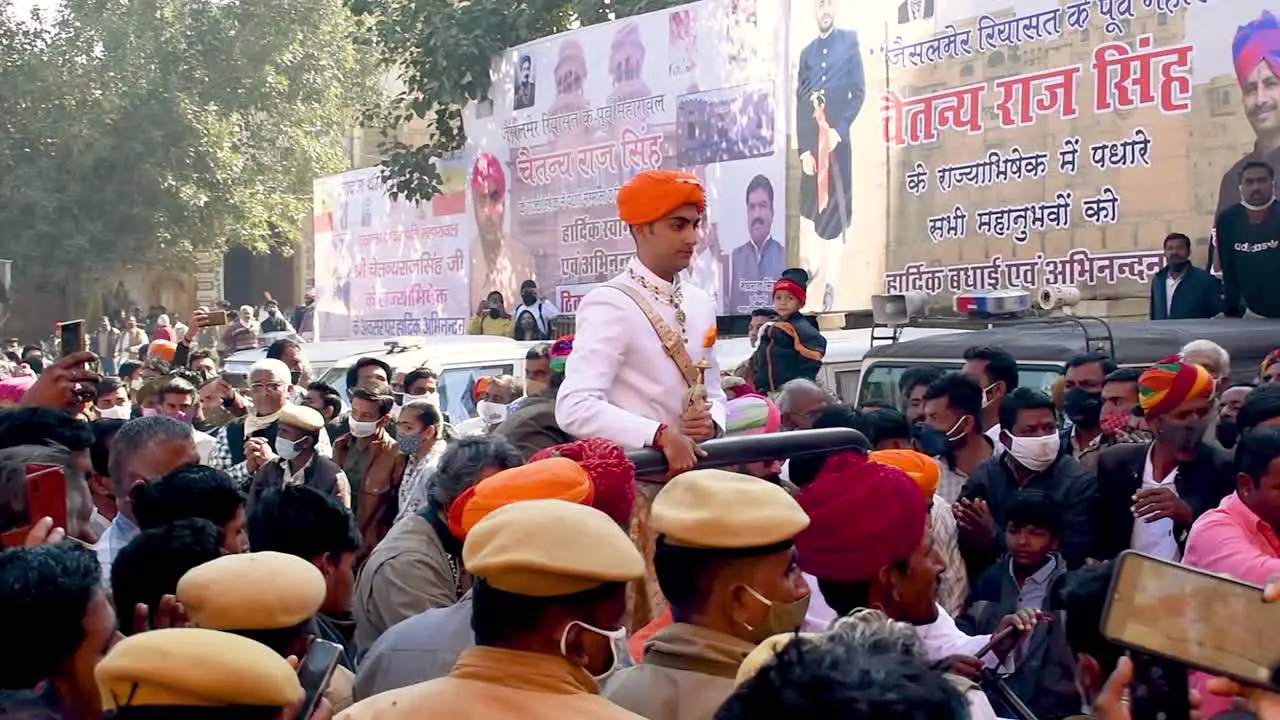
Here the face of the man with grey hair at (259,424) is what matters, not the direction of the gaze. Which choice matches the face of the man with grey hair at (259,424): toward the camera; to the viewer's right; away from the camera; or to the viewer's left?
toward the camera

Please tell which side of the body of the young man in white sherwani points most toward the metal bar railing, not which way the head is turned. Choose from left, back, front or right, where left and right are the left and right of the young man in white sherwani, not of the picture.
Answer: front

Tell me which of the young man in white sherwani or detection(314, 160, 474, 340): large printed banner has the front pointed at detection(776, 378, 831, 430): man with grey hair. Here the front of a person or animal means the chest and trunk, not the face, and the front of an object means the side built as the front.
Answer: the large printed banner

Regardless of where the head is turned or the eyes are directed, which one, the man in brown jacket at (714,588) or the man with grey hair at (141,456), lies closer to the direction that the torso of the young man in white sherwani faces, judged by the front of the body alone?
the man in brown jacket

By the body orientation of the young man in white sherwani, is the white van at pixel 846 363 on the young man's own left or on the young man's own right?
on the young man's own left

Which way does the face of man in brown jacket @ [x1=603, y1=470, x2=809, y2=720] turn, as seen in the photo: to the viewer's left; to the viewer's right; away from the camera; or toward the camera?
to the viewer's right

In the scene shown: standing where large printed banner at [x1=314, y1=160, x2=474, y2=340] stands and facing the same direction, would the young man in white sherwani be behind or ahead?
ahead

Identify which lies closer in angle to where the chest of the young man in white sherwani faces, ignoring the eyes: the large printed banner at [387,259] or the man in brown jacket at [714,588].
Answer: the man in brown jacket

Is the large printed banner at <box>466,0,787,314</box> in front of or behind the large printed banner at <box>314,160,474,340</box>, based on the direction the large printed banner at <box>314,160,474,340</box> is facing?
in front

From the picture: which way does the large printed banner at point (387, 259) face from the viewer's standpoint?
toward the camera

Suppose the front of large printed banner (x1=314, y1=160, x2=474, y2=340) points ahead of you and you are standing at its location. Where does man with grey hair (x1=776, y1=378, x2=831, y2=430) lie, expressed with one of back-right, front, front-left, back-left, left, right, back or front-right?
front

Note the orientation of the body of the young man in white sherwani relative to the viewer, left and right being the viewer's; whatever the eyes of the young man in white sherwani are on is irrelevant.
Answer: facing the viewer and to the right of the viewer

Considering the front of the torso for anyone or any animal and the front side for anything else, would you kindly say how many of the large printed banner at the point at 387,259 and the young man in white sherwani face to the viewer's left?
0

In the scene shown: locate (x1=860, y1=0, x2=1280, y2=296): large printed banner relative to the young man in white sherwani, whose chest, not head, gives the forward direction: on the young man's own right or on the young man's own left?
on the young man's own left
